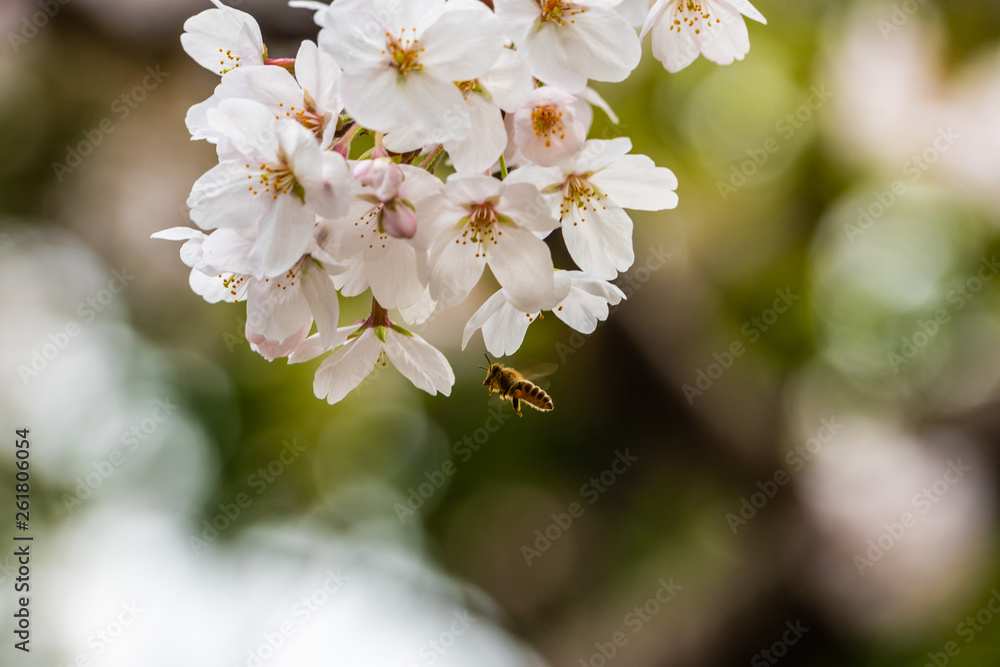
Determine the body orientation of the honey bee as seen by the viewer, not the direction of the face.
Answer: to the viewer's left
